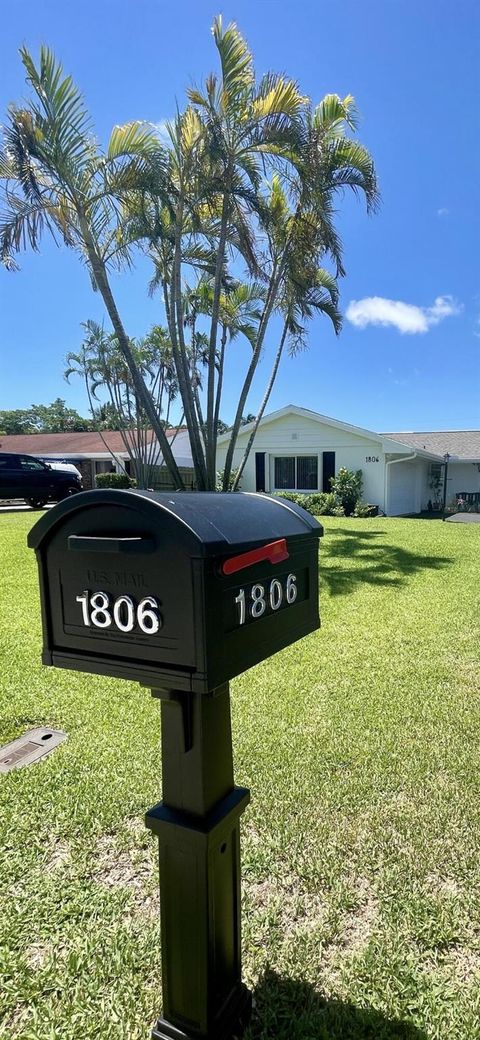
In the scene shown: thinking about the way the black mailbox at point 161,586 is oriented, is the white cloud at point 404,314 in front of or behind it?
behind

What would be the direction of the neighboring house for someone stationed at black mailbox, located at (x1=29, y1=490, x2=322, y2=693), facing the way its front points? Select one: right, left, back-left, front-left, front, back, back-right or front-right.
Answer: back-right

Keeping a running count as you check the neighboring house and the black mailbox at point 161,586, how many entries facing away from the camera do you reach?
0

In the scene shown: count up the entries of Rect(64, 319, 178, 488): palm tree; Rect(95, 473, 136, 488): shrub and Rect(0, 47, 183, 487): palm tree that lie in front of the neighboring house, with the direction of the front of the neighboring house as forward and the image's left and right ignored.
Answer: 3

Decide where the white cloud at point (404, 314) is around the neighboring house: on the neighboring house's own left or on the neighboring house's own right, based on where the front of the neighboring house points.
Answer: on the neighboring house's own left

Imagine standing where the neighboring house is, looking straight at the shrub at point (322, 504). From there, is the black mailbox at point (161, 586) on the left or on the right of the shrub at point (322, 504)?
right

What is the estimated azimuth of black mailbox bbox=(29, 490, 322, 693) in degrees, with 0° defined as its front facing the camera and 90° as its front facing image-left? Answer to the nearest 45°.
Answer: approximately 45°

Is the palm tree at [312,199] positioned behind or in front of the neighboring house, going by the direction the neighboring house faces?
in front
